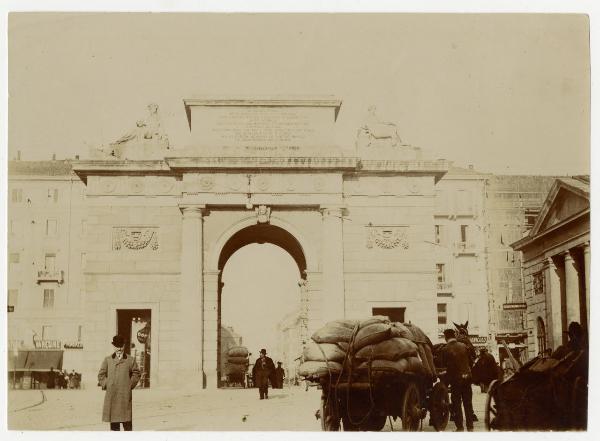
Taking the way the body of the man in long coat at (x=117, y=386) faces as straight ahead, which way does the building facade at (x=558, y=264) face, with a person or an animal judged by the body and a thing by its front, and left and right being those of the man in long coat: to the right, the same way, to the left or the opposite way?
to the right

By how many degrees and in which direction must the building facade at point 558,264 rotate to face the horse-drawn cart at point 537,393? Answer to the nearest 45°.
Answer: approximately 45° to its left

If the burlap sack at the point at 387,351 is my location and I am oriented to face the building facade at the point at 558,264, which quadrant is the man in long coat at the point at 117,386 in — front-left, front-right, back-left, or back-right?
back-left

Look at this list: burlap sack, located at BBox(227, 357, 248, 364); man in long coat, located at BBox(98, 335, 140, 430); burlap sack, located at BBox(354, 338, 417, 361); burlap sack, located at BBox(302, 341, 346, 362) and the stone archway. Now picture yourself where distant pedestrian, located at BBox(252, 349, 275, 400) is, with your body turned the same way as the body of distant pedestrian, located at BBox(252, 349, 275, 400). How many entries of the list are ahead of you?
3

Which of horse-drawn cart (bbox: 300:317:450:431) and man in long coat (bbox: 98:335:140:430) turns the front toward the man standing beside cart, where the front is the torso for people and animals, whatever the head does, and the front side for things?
the horse-drawn cart

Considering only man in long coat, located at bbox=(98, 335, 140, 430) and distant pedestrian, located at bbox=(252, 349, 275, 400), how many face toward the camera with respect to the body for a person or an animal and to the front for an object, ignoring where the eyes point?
2

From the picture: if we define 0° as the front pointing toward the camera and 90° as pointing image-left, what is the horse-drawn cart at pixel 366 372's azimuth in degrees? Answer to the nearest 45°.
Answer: approximately 225°

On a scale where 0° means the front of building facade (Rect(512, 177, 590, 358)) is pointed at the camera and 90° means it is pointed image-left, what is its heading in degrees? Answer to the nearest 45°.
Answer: approximately 45°

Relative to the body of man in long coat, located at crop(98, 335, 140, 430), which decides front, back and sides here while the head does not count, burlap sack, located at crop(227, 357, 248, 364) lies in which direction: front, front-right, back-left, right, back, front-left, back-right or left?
back

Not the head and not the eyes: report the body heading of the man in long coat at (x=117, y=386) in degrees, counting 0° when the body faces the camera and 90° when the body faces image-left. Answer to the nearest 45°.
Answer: approximately 0°

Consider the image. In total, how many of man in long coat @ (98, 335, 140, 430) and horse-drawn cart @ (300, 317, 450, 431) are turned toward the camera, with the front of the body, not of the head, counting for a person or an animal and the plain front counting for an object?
1

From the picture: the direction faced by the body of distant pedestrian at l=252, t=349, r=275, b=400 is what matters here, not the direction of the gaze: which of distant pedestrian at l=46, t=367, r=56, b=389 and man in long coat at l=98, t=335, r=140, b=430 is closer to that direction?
the man in long coat
